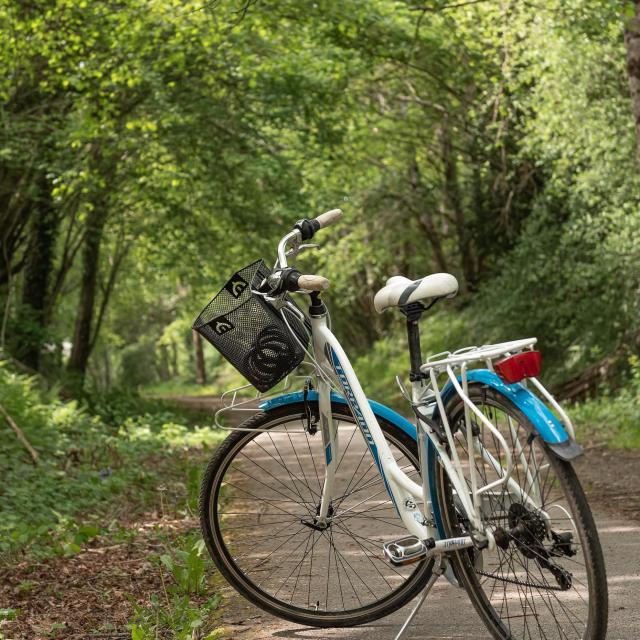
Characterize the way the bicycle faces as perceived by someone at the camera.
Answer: facing away from the viewer and to the left of the viewer

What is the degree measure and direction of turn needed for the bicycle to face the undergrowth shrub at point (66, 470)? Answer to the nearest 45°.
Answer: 0° — it already faces it
